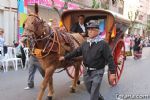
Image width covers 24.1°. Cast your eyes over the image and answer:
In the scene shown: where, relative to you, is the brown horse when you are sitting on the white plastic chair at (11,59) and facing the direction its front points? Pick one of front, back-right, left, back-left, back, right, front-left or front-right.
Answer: front-right

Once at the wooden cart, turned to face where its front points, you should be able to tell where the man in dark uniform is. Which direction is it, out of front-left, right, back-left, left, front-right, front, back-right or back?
front-left

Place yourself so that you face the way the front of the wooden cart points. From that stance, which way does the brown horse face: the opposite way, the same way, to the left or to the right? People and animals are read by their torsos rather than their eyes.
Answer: the same way

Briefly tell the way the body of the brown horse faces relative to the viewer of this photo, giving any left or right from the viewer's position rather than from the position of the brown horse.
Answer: facing the viewer and to the left of the viewer

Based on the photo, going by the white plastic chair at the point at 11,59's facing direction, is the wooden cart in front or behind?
in front

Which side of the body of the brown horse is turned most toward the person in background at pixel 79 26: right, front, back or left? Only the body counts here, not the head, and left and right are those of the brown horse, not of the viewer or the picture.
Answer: back

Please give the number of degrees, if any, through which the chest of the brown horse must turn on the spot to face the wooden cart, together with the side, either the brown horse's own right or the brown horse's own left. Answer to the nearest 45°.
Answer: approximately 180°

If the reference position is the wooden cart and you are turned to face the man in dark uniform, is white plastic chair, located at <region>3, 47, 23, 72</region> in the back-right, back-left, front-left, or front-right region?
back-right

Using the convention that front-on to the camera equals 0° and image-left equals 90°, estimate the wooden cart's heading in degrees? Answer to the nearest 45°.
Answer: approximately 45°

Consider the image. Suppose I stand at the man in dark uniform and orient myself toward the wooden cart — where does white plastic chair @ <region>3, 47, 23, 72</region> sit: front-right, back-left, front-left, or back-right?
front-left

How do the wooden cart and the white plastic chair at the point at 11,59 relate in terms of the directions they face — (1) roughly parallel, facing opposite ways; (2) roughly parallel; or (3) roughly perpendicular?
roughly perpendicular

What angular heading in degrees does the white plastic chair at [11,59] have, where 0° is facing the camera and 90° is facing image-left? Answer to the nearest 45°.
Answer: approximately 315°

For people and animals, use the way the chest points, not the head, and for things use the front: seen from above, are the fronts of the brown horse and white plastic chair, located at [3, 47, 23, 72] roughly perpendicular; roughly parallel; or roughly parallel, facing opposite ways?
roughly perpendicular

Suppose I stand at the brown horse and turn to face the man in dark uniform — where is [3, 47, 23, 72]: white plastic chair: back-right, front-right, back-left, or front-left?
back-left

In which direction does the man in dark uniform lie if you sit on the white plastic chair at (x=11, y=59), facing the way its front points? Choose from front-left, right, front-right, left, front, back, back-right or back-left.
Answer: front-right

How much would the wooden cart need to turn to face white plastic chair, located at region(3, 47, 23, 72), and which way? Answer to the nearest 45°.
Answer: approximately 90° to its right
